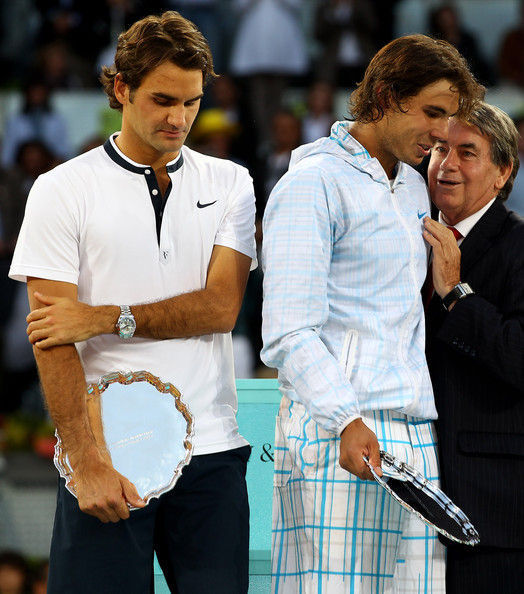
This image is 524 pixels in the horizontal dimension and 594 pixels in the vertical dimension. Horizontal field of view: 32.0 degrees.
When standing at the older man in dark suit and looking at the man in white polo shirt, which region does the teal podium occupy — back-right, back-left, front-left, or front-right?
front-right

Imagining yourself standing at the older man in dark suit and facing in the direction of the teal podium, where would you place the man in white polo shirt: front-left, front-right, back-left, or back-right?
front-left

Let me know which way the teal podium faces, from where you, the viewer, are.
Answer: facing the viewer

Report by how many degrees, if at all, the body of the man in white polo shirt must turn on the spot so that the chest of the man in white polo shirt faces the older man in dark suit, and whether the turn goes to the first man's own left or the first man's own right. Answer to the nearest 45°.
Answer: approximately 90° to the first man's own left

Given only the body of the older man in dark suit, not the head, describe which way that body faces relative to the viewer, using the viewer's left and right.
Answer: facing the viewer and to the left of the viewer

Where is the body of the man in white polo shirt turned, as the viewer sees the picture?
toward the camera

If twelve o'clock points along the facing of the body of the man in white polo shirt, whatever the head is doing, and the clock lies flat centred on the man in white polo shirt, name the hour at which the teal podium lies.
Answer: The teal podium is roughly at 7 o'clock from the man in white polo shirt.

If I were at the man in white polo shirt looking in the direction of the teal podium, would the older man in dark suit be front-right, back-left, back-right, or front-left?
front-right

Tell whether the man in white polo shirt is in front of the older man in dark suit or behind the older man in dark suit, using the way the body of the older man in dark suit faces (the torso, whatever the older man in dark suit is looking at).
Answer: in front

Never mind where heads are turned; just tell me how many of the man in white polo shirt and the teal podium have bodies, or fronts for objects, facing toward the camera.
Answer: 2

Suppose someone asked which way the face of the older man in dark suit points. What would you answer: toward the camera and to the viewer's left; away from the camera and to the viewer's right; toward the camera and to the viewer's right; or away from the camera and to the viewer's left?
toward the camera and to the viewer's left

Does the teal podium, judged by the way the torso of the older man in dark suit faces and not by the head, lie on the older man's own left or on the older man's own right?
on the older man's own right

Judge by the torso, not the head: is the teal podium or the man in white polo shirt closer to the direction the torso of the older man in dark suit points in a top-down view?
the man in white polo shirt
